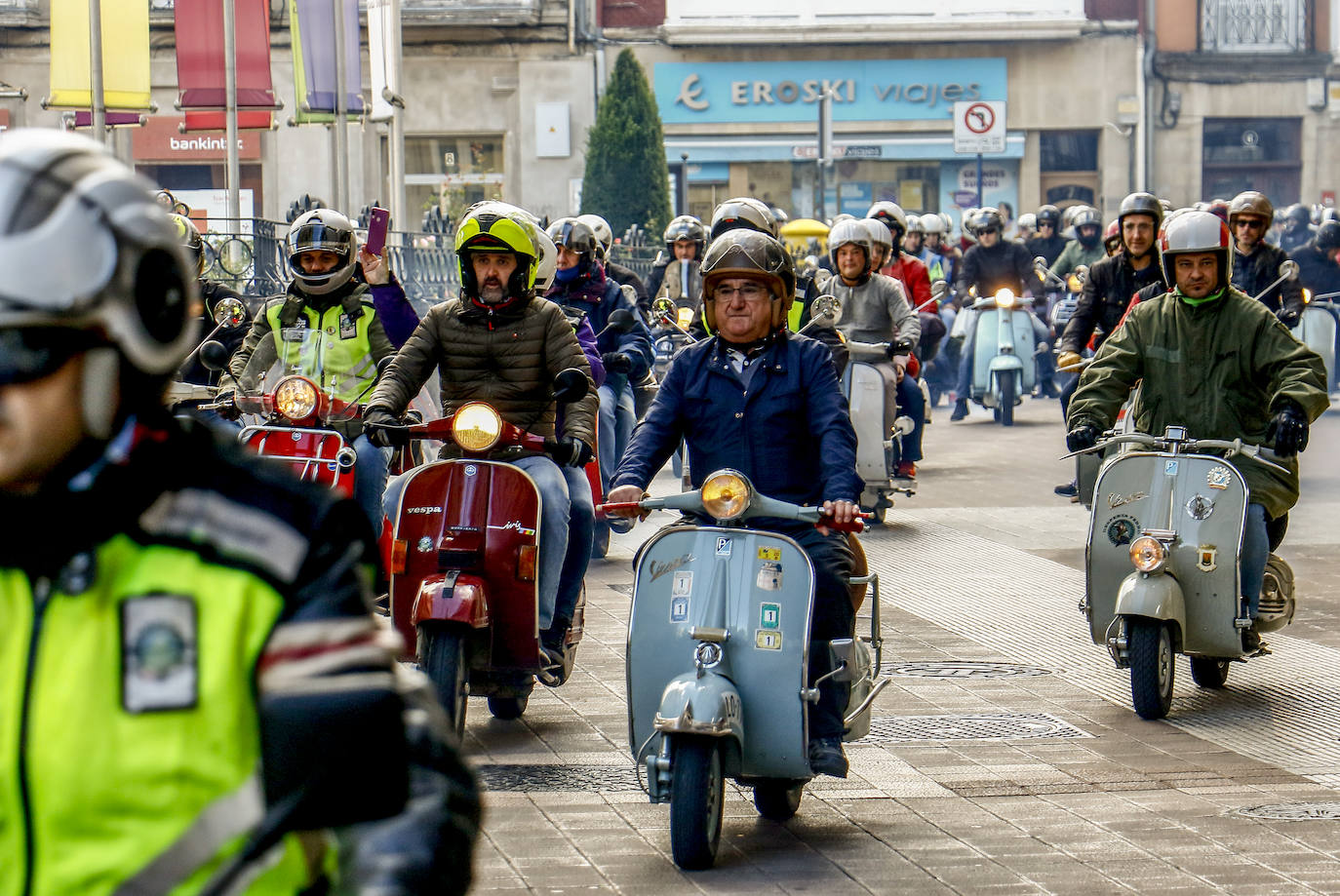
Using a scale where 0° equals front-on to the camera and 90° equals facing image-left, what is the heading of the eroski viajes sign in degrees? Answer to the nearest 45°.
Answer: approximately 0°

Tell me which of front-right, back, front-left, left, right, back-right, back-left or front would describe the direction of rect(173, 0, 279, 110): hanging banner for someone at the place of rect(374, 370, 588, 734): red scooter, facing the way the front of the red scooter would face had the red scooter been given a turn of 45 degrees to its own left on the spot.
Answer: back-left

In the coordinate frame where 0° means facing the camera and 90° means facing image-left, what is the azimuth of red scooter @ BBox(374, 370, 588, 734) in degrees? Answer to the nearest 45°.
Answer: approximately 0°

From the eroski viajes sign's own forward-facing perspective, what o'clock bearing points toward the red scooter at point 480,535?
The red scooter is roughly at 12 o'clock from the eroski viajes sign.

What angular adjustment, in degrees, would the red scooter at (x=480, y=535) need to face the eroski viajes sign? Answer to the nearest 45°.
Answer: approximately 180°

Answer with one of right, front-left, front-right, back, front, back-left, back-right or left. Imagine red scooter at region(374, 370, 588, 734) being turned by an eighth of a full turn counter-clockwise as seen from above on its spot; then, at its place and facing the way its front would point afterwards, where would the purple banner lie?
back-left

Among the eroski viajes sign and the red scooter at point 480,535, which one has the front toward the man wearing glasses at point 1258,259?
the eroski viajes sign

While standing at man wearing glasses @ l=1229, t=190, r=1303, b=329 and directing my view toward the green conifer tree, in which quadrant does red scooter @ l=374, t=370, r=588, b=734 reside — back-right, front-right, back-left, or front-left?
back-left

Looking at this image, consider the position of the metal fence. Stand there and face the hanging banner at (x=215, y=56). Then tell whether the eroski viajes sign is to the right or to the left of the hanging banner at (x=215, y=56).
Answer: right

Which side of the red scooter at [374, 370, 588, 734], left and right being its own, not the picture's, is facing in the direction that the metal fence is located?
back

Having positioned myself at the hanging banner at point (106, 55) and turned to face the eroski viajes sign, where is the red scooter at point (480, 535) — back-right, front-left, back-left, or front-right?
back-right

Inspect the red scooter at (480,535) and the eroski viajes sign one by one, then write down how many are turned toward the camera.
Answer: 2
